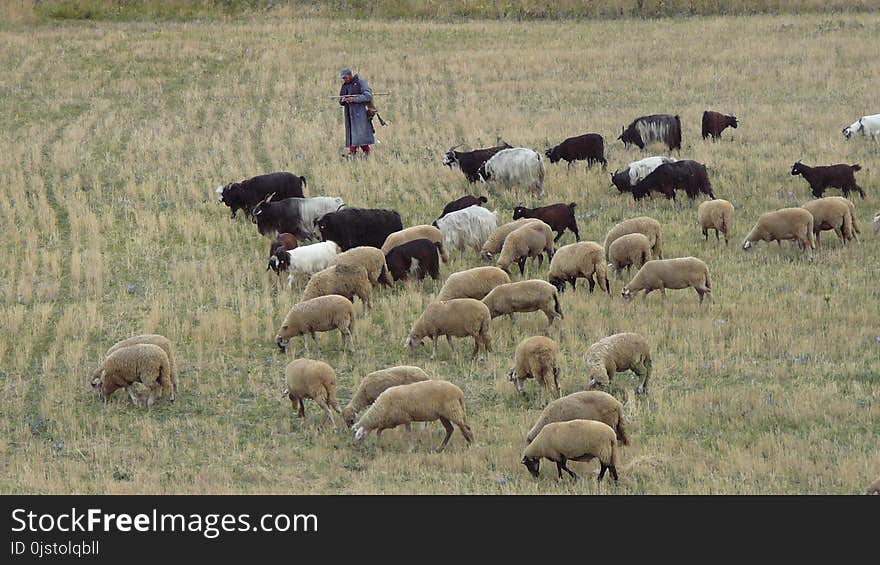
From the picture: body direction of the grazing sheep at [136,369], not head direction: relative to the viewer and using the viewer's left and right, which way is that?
facing to the left of the viewer

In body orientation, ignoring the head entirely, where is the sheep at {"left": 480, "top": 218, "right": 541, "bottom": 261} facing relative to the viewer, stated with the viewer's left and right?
facing to the left of the viewer

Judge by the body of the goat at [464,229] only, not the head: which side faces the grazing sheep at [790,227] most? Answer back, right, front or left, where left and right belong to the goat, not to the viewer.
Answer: back

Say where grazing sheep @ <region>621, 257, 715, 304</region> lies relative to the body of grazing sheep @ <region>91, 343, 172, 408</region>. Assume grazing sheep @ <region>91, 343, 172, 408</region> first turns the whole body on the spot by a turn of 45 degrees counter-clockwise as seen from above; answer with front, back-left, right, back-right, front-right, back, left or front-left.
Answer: back-left

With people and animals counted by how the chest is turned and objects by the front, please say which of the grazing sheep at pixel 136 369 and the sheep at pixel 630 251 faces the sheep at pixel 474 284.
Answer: the sheep at pixel 630 251

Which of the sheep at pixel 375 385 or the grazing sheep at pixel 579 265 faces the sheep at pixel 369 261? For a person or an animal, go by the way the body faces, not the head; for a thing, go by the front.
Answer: the grazing sheep

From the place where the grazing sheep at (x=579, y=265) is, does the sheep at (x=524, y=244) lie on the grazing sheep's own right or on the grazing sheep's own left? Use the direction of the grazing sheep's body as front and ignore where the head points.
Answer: on the grazing sheep's own right

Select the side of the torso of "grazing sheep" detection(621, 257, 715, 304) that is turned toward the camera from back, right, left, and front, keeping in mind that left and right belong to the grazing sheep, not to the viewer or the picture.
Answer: left

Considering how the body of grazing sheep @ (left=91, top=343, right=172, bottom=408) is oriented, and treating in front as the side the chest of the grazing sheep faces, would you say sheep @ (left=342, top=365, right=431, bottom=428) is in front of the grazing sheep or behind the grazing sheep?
behind

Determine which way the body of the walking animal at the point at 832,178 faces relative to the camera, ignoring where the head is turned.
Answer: to the viewer's left

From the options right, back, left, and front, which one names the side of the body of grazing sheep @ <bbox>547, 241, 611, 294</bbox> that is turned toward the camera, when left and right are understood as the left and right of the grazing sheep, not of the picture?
left

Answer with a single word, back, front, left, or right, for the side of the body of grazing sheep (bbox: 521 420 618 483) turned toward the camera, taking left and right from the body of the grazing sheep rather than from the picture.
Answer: left

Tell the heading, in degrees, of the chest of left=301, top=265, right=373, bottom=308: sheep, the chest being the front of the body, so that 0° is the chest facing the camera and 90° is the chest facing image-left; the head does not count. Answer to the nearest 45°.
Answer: approximately 90°

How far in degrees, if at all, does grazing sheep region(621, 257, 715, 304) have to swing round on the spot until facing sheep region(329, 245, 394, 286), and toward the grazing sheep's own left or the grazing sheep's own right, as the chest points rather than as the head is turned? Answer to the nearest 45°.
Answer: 0° — it already faces it

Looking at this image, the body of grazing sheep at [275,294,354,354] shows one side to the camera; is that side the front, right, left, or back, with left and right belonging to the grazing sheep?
left

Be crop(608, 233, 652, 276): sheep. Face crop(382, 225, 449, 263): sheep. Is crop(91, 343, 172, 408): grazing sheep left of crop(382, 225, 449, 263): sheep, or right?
left
